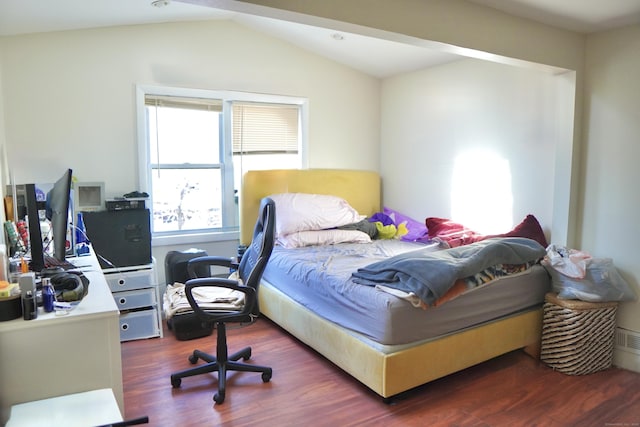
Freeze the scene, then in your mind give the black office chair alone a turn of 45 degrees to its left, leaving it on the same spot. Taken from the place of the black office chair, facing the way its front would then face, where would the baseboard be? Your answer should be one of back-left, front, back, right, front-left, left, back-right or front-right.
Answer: back-left

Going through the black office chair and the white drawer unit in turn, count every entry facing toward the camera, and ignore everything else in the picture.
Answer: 1

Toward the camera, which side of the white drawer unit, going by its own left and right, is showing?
front

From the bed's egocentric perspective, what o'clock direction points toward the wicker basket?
The wicker basket is roughly at 10 o'clock from the bed.

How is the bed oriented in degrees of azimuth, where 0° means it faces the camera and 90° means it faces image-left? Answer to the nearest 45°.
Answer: approximately 315°

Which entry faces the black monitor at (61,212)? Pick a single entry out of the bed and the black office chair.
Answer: the black office chair

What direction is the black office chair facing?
to the viewer's left

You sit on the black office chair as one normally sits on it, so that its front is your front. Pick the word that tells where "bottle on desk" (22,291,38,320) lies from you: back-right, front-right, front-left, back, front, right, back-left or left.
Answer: front-left

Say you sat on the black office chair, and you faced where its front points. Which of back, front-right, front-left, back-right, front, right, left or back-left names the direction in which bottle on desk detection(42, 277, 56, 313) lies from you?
front-left

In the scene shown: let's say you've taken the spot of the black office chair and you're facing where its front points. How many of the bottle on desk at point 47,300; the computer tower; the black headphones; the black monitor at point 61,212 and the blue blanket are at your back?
1

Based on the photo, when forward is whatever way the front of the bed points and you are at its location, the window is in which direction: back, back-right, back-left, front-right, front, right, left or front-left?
back

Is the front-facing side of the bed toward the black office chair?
no

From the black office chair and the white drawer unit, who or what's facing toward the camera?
the white drawer unit

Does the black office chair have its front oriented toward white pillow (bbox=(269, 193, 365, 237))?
no

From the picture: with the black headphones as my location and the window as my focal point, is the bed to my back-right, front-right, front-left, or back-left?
front-right

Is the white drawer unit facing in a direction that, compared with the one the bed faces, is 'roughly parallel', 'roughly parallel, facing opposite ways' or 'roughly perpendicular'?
roughly parallel

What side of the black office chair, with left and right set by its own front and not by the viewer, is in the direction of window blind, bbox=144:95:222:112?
right
